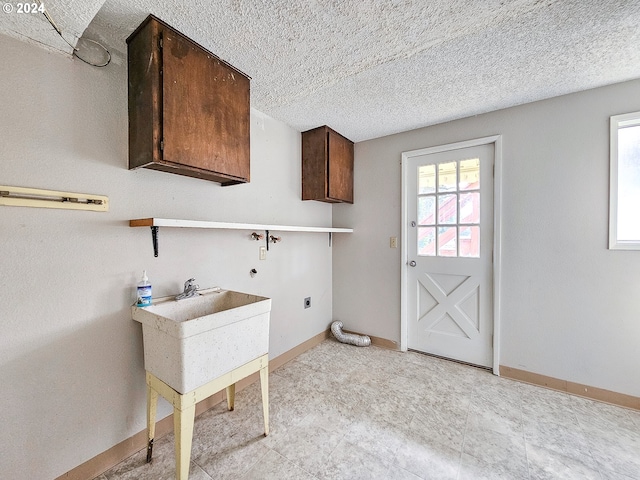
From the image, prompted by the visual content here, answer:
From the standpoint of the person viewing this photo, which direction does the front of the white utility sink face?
facing the viewer and to the right of the viewer

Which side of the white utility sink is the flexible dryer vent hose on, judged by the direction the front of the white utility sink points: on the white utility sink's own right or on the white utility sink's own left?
on the white utility sink's own left

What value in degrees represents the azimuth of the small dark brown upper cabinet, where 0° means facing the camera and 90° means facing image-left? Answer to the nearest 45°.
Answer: approximately 315°

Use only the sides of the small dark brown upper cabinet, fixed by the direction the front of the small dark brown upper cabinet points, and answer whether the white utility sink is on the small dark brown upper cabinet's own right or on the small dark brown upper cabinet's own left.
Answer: on the small dark brown upper cabinet's own right

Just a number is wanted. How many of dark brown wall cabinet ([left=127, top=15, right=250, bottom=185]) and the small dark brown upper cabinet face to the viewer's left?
0

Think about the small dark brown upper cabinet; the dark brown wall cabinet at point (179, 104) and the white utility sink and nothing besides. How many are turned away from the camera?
0

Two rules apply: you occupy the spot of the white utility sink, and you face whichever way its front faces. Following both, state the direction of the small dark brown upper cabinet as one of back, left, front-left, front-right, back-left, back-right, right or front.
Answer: left

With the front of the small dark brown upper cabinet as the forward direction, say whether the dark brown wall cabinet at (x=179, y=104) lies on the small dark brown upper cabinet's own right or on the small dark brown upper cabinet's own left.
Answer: on the small dark brown upper cabinet's own right

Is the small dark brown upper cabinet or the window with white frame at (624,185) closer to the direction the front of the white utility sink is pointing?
the window with white frame

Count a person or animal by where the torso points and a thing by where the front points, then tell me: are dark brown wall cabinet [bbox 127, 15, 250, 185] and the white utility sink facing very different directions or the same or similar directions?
same or similar directions

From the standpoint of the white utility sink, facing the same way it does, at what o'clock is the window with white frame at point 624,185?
The window with white frame is roughly at 11 o'clock from the white utility sink.

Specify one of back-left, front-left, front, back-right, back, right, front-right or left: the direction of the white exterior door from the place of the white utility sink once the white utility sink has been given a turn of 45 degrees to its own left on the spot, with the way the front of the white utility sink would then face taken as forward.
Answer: front

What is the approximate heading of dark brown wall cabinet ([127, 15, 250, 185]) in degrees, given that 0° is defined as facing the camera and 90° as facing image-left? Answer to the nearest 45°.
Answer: approximately 315°

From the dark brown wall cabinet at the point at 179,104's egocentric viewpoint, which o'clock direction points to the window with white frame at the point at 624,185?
The window with white frame is roughly at 11 o'clock from the dark brown wall cabinet.
